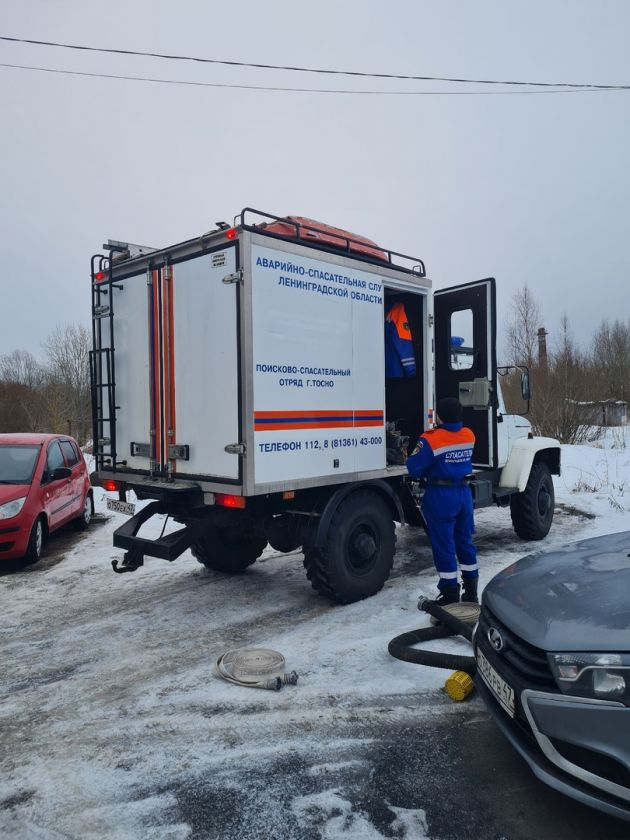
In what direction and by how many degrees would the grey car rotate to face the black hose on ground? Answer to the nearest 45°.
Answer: approximately 90° to its right

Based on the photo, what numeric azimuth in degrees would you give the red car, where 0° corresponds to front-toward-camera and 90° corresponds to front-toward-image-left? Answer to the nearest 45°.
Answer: approximately 45°

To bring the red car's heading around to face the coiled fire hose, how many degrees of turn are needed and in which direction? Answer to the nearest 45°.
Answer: approximately 45° to its left

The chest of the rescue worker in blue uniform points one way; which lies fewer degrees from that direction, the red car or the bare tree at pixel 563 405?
the red car

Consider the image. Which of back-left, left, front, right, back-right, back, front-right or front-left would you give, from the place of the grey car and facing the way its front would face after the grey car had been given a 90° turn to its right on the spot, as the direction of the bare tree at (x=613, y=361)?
front-right

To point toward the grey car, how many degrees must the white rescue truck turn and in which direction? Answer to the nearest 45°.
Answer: approximately 90° to its right

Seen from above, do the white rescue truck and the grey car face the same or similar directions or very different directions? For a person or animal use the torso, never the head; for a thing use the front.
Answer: very different directions

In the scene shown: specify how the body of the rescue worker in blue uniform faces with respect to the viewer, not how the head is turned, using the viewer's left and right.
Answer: facing away from the viewer and to the left of the viewer

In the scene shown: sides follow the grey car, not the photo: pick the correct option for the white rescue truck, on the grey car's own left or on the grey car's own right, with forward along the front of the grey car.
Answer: on the grey car's own right

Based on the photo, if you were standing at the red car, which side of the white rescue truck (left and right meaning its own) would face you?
left

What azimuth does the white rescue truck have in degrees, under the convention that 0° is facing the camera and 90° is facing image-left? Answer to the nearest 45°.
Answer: approximately 225°
